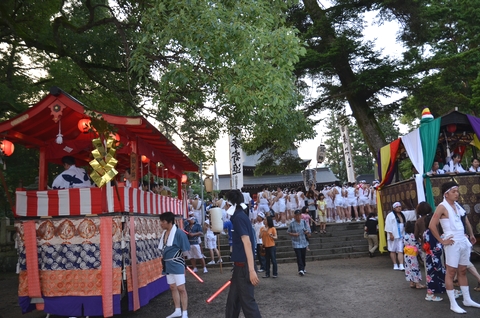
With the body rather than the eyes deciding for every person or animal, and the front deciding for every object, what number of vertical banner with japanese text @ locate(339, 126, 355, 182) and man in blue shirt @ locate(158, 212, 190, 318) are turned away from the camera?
0

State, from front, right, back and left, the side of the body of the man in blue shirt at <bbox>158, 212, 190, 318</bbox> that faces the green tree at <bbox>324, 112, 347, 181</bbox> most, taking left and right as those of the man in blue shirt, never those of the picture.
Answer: back

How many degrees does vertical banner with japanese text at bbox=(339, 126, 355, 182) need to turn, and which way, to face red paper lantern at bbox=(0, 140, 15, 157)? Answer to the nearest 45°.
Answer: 0° — it already faces it

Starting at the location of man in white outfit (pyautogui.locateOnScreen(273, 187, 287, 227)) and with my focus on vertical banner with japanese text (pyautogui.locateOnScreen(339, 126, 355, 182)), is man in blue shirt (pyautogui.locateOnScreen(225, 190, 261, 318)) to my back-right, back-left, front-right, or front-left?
back-right

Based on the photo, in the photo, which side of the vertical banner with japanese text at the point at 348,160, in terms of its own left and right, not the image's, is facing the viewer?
front

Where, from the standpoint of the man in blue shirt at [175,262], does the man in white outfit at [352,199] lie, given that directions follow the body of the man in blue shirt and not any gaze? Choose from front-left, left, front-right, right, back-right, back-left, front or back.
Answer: back

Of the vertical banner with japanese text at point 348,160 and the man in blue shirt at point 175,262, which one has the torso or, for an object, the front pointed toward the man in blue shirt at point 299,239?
the vertical banner with japanese text

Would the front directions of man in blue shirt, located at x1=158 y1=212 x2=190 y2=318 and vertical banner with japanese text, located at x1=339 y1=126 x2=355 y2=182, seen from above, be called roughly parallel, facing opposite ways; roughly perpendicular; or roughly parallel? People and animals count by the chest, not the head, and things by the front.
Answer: roughly parallel

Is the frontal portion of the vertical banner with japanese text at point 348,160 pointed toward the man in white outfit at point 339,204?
yes

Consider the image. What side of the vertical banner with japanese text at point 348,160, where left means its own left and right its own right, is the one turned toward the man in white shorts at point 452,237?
front

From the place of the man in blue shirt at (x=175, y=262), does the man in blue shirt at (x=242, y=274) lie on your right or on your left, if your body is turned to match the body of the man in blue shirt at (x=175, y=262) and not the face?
on your left

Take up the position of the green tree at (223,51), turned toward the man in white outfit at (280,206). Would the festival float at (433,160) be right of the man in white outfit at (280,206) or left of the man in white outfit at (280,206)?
right

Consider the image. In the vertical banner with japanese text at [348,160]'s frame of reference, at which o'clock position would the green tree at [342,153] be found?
The green tree is roughly at 6 o'clock from the vertical banner with japanese text.
